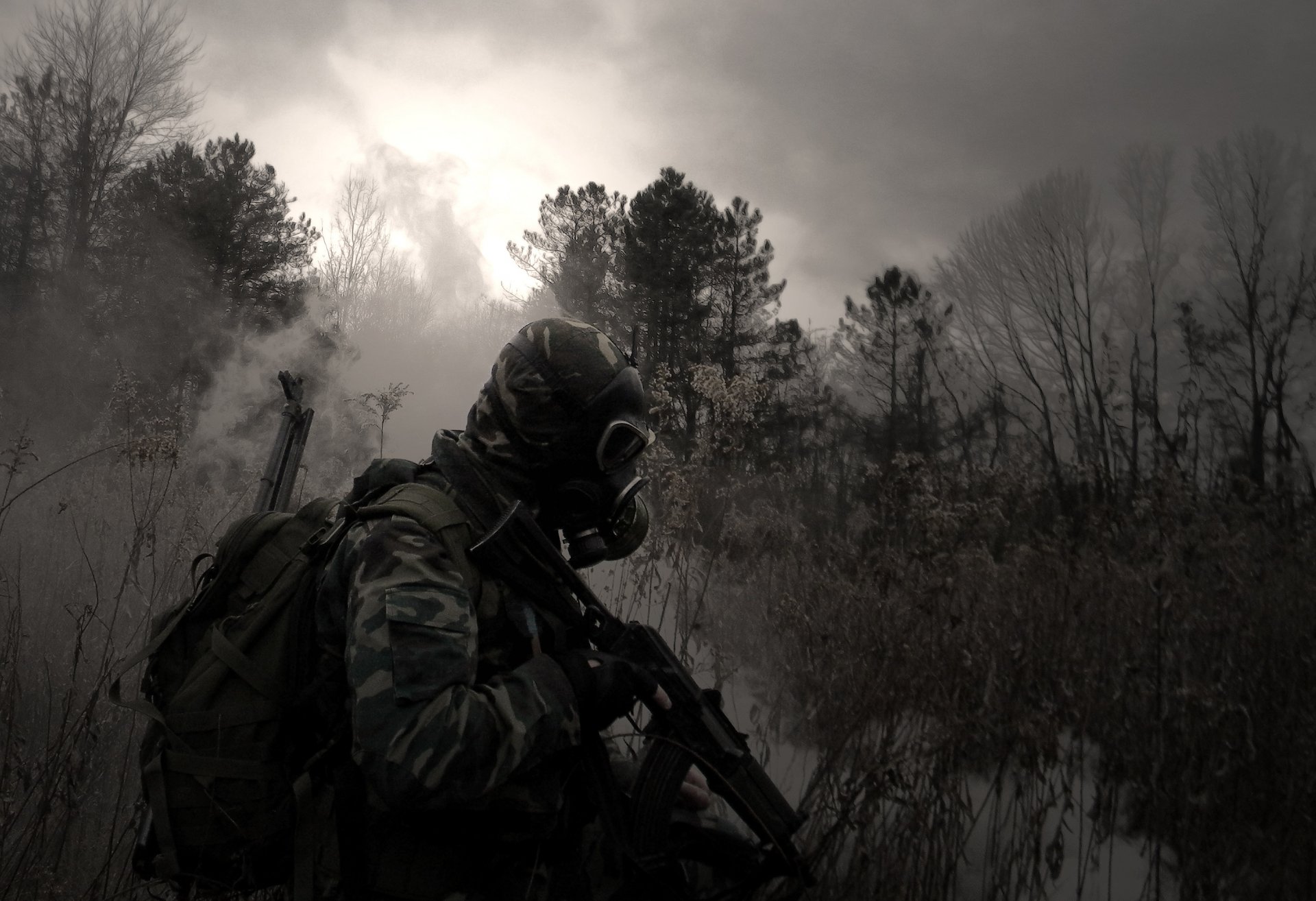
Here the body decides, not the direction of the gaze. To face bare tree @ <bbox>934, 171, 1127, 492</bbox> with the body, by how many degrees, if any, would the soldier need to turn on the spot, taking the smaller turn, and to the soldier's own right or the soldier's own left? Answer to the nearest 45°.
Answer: approximately 45° to the soldier's own left

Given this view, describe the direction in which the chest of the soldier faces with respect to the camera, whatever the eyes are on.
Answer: to the viewer's right

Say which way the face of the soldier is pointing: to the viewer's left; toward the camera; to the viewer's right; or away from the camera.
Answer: to the viewer's right

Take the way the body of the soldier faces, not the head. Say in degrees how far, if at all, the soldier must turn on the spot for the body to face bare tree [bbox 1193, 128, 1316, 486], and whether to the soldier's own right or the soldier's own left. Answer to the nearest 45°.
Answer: approximately 45° to the soldier's own left
